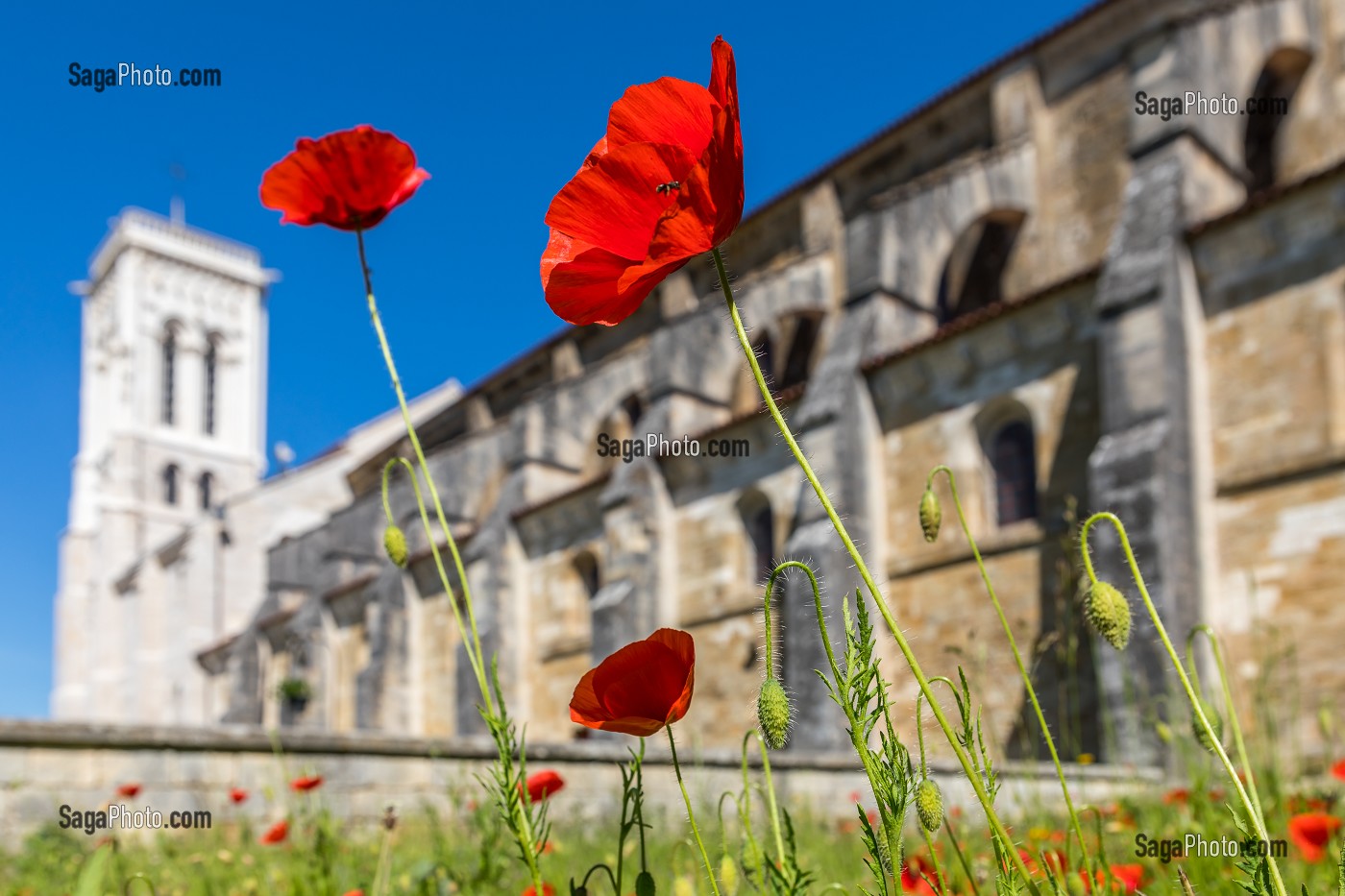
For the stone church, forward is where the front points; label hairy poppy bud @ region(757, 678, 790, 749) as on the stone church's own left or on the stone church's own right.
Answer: on the stone church's own left

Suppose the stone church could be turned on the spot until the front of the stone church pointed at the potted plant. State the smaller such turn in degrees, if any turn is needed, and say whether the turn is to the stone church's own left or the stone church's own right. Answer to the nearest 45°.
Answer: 0° — it already faces it

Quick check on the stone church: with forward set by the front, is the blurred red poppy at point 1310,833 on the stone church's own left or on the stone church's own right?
on the stone church's own left

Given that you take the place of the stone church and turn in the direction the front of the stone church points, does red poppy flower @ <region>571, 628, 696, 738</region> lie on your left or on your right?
on your left

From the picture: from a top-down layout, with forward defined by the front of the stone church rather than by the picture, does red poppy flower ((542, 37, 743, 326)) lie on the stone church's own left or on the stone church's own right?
on the stone church's own left

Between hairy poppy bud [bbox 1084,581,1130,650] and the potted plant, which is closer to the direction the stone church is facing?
the potted plant
